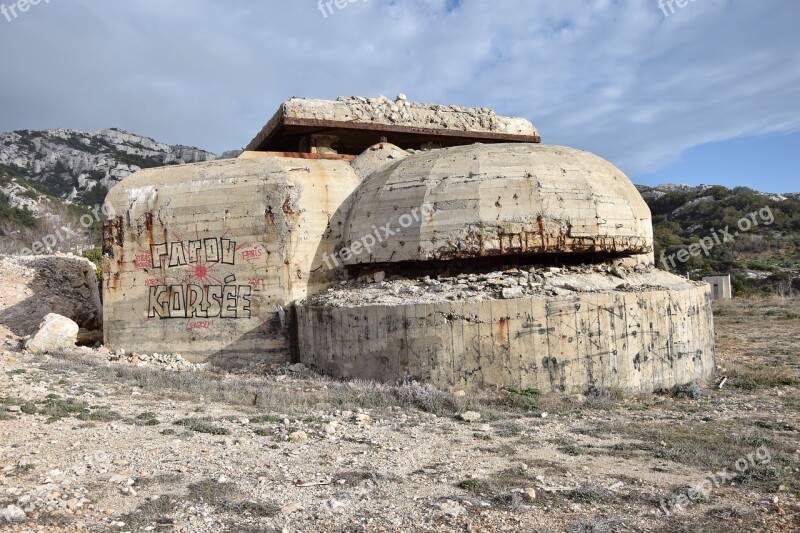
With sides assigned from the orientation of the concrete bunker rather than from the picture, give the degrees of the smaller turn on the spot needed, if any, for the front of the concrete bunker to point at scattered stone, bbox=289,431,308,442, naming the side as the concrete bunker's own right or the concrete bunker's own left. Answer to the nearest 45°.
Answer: approximately 45° to the concrete bunker's own right

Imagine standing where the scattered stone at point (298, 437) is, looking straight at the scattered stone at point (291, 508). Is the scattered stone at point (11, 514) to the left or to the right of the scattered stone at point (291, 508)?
right

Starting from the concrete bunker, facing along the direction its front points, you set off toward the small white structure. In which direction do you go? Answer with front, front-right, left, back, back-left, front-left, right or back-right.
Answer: left

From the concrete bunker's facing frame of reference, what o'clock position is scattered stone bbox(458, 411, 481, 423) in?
The scattered stone is roughly at 1 o'clock from the concrete bunker.

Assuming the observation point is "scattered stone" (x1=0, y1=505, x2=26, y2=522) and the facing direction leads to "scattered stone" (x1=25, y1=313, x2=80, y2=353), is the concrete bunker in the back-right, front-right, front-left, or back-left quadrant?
front-right

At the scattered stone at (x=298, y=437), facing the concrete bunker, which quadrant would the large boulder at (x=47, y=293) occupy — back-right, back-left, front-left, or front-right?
front-left

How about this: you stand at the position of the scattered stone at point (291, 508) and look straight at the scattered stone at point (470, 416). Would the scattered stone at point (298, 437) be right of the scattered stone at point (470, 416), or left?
left

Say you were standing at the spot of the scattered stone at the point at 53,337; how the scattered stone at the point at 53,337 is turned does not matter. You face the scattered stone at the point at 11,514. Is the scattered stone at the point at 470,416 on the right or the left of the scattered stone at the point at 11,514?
left

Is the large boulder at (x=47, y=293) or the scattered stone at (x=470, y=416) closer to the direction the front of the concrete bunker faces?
the scattered stone

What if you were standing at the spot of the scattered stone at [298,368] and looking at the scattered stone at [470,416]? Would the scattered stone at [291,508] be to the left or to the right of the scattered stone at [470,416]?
right

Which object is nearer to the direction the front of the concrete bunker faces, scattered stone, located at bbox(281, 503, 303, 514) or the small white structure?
the scattered stone

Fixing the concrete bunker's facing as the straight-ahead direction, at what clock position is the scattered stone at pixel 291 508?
The scattered stone is roughly at 2 o'clock from the concrete bunker.

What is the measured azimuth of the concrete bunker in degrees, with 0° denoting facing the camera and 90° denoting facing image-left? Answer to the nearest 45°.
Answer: approximately 315°

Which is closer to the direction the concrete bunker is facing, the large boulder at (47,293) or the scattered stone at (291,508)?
the scattered stone

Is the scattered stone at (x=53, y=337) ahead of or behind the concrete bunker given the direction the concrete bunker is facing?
behind
